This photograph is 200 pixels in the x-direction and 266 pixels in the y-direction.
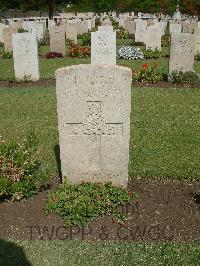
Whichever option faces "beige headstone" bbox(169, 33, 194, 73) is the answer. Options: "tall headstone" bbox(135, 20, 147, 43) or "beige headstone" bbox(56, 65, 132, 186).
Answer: the tall headstone

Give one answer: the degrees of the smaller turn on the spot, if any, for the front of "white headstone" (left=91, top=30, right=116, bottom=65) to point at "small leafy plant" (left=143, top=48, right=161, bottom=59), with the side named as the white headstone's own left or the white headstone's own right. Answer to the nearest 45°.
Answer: approximately 135° to the white headstone's own left

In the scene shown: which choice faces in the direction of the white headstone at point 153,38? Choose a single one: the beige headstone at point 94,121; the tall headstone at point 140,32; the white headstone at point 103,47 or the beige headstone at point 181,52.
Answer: the tall headstone

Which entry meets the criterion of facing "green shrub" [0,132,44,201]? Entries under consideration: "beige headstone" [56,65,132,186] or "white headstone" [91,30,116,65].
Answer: "white headstone" [91,30,116,65]

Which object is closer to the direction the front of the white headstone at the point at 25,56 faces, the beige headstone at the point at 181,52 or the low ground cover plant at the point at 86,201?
the low ground cover plant

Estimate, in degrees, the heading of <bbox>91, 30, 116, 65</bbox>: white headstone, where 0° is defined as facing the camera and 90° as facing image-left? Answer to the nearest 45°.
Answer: approximately 0°

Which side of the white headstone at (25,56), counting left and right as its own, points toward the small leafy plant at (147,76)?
left

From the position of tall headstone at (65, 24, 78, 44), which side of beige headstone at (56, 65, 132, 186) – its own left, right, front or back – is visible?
back

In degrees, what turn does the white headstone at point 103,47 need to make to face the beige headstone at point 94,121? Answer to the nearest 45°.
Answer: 0° — it already faces it

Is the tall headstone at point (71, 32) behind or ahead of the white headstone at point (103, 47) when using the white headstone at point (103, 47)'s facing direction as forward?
behind

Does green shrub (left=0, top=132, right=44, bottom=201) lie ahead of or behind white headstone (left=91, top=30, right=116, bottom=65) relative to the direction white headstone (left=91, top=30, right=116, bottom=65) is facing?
ahead
